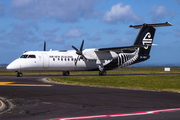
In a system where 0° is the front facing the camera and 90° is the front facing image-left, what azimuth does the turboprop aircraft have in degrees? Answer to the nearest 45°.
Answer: approximately 45°
